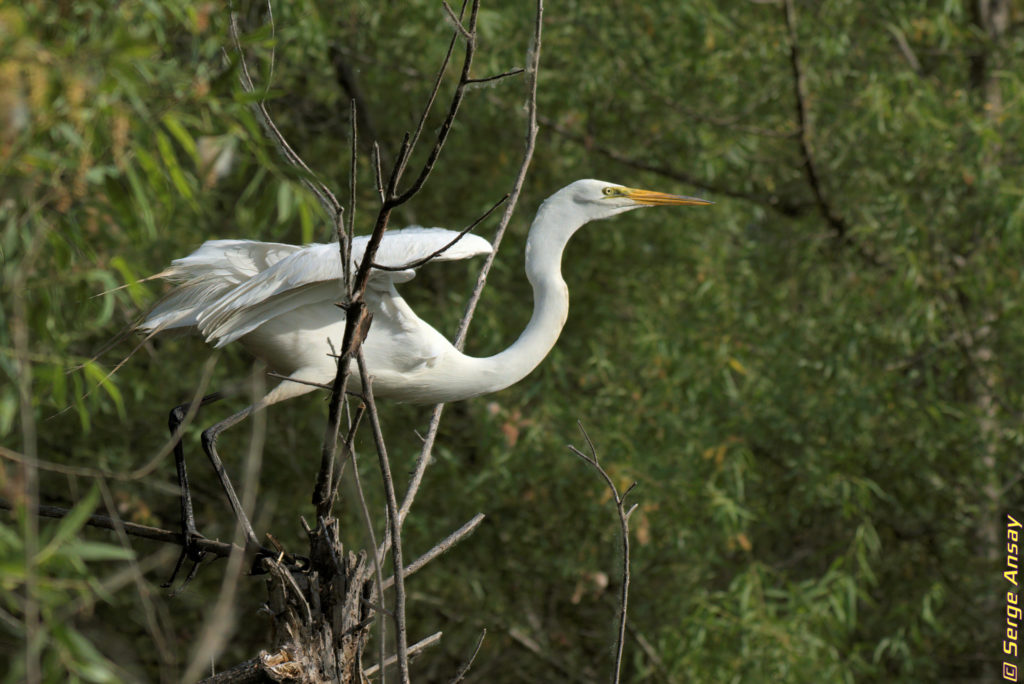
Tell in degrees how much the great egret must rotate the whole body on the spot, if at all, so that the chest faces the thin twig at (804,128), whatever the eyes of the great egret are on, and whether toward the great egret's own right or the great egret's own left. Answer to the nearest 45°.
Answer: approximately 45° to the great egret's own left

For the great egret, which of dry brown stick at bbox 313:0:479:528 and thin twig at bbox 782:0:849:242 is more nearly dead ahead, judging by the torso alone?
the thin twig

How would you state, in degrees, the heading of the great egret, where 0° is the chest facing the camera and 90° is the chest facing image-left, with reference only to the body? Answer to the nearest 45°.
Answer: approximately 270°
